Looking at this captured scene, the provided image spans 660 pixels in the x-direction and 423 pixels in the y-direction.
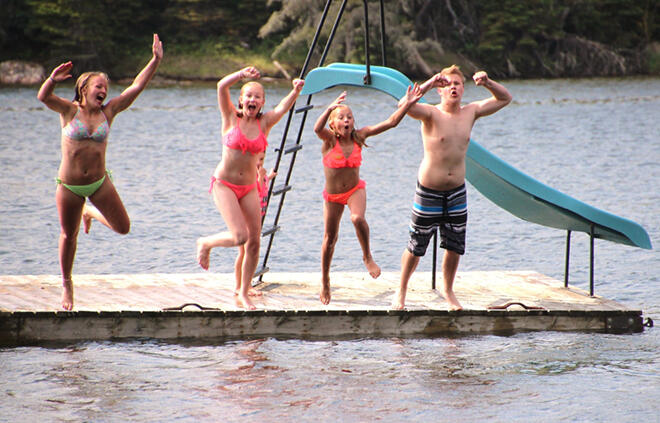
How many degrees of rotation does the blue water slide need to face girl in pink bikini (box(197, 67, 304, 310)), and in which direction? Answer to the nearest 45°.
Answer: approximately 135° to its right

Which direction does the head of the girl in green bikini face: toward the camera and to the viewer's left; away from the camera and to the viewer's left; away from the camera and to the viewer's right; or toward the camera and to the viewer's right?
toward the camera and to the viewer's right

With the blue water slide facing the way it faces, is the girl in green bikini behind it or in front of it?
behind

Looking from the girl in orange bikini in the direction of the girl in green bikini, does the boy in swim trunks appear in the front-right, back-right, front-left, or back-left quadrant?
back-left

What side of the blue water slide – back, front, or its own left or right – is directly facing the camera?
right
